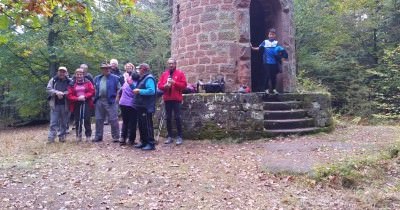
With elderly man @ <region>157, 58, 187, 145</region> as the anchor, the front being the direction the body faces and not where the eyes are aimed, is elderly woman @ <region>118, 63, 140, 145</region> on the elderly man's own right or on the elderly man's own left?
on the elderly man's own right

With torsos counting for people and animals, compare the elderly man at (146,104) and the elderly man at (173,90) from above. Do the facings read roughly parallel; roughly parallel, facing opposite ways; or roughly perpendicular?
roughly perpendicular

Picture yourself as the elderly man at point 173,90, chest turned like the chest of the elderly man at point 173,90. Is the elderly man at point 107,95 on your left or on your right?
on your right

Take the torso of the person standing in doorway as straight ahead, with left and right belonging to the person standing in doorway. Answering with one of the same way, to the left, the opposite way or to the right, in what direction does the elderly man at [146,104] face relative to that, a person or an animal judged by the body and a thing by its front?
to the right

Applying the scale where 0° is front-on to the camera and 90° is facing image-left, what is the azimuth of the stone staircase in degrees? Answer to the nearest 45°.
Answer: approximately 0°

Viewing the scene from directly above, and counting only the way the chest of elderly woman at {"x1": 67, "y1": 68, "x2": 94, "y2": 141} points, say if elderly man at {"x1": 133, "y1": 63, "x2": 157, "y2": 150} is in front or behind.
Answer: in front

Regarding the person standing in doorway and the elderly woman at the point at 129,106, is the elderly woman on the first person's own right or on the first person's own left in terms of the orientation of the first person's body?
on the first person's own right

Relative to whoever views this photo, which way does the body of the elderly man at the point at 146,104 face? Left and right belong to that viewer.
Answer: facing to the left of the viewer

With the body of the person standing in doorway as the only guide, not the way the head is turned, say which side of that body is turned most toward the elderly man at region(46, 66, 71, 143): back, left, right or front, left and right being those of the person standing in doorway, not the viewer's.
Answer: right

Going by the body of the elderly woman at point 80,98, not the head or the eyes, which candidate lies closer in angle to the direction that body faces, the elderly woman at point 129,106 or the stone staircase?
the elderly woman

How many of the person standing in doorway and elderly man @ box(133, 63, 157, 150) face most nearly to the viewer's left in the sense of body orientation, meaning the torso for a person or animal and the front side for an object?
1
